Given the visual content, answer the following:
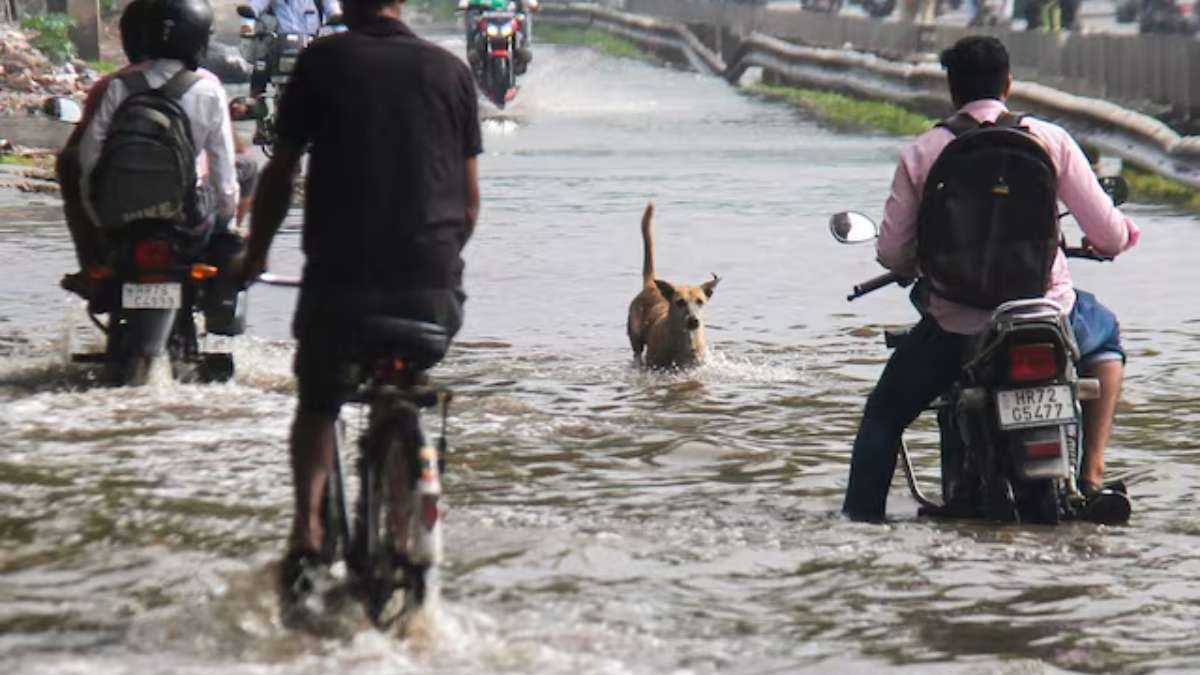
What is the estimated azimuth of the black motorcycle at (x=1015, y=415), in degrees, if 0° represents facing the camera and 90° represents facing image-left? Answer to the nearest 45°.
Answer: approximately 180°

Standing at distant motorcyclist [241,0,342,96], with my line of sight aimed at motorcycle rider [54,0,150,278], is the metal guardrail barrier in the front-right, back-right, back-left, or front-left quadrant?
back-left

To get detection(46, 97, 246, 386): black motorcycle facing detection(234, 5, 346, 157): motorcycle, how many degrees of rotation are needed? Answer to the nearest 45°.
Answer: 0° — it already faces it

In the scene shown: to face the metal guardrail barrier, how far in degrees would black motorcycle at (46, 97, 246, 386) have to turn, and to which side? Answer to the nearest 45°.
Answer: approximately 45° to its right

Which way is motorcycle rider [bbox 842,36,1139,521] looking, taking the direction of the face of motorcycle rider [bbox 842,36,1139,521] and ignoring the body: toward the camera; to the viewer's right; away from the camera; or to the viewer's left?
away from the camera

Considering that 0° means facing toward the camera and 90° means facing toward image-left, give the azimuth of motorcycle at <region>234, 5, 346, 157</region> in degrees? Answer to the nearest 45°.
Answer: approximately 0°

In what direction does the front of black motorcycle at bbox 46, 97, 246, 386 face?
away from the camera

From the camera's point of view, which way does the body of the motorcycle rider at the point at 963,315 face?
away from the camera

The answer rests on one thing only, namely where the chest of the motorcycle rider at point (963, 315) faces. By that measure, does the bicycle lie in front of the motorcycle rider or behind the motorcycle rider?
behind

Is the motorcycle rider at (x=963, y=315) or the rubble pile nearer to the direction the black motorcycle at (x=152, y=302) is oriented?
the rubble pile

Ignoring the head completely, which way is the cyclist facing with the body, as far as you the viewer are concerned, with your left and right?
facing away from the viewer
